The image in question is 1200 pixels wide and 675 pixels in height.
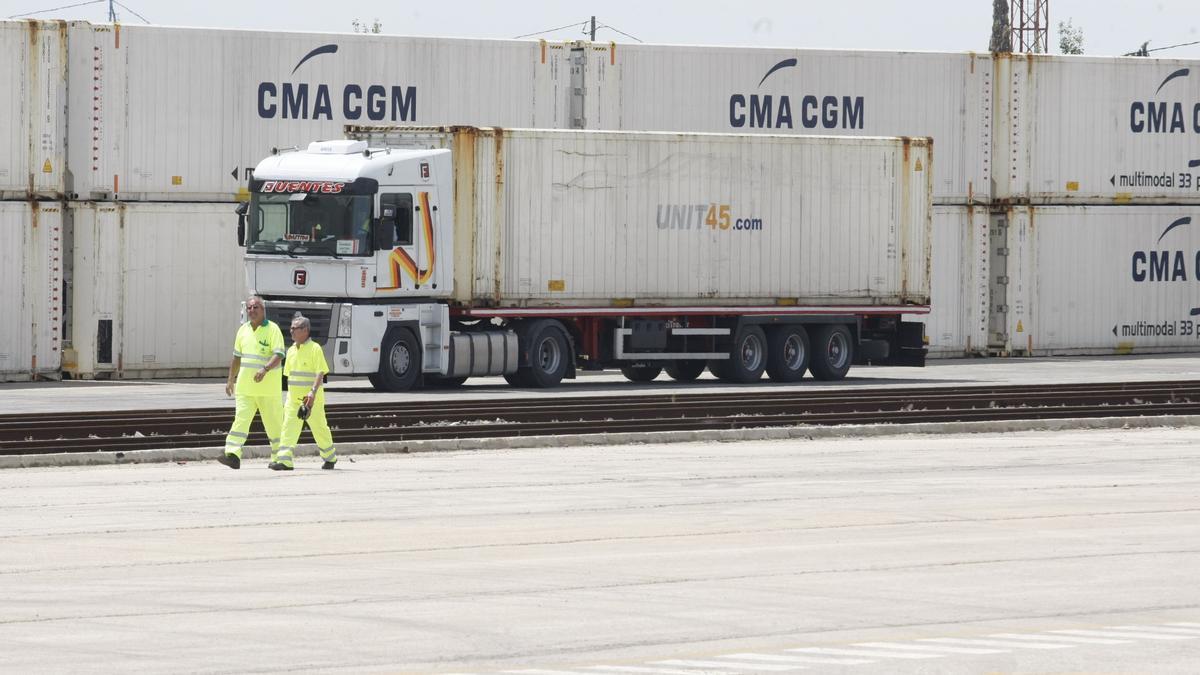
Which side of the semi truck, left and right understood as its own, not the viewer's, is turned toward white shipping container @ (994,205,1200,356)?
back

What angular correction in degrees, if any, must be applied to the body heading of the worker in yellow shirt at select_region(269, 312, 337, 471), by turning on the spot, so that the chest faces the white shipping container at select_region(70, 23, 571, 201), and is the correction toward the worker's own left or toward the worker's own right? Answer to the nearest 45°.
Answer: approximately 135° to the worker's own right

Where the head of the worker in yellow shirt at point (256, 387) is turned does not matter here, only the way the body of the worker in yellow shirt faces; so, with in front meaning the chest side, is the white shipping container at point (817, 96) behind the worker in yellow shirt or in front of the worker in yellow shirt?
behind

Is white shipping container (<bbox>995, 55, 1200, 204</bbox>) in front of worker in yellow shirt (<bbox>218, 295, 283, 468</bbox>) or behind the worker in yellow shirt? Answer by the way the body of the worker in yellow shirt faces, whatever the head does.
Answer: behind

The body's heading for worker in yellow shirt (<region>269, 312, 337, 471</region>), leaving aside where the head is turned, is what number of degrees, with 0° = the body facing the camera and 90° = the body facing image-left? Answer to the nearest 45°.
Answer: approximately 45°

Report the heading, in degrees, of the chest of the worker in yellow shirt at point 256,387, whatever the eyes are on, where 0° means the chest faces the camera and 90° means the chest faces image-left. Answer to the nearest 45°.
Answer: approximately 45°

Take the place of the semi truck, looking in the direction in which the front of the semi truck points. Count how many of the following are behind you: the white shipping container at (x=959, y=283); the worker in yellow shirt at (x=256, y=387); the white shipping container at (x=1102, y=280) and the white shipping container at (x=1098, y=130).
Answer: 3

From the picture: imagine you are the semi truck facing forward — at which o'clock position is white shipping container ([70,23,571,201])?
The white shipping container is roughly at 2 o'clock from the semi truck.

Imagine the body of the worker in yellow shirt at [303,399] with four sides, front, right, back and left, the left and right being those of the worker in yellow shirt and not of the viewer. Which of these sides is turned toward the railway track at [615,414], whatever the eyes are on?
back

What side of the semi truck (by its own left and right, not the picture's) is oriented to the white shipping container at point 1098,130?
back

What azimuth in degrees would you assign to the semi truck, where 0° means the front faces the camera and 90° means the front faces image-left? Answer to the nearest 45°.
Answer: approximately 45°
